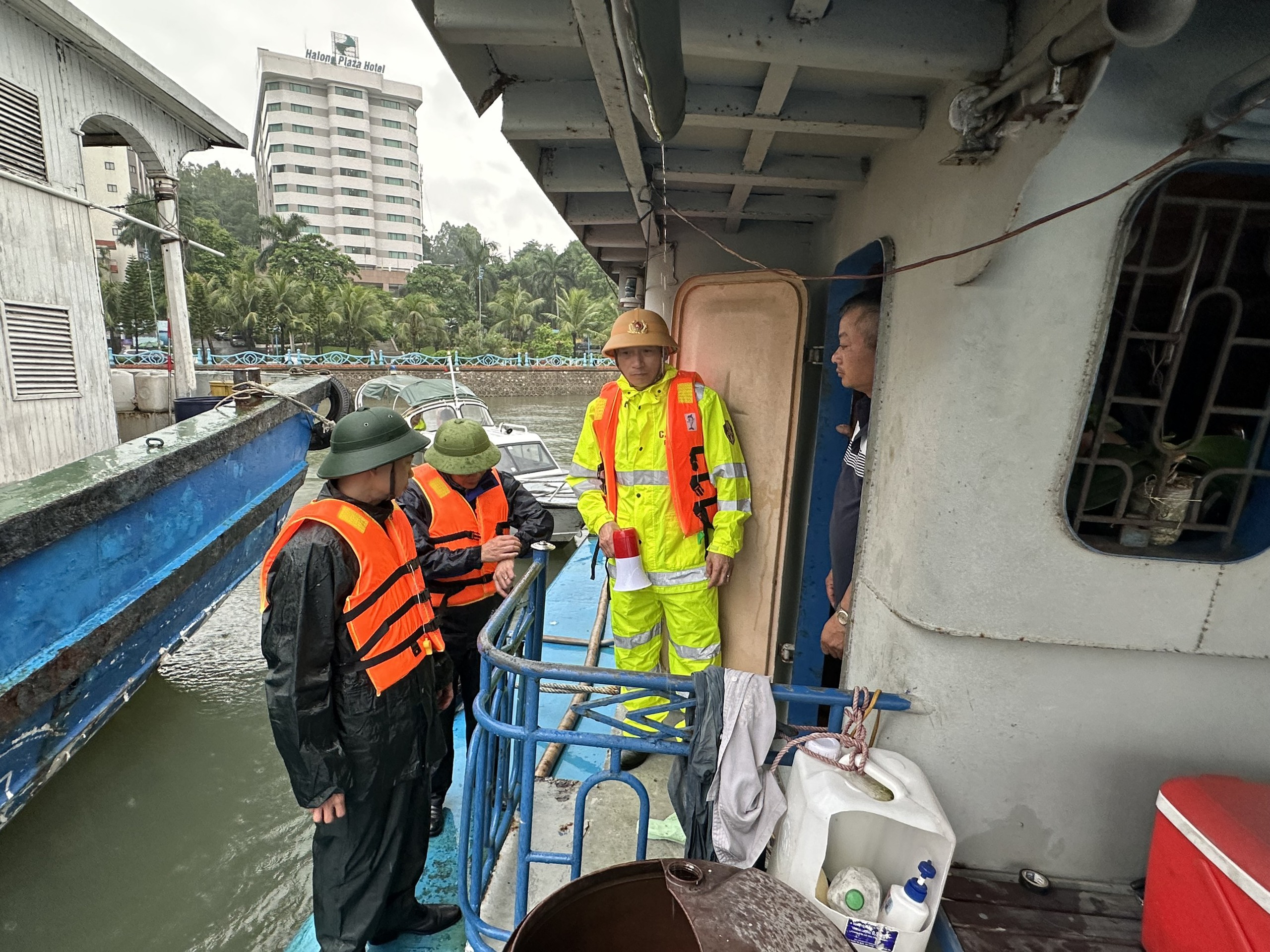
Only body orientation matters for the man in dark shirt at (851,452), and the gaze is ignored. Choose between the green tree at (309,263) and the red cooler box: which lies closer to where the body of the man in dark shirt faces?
the green tree

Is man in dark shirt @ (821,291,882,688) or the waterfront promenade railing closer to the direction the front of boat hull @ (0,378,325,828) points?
the waterfront promenade railing

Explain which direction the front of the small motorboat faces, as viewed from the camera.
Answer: facing the viewer and to the right of the viewer

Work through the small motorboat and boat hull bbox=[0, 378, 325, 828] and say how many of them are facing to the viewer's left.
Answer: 0

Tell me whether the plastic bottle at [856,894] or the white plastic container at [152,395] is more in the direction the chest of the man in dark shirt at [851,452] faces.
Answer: the white plastic container

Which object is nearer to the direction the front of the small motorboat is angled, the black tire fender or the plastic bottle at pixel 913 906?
the plastic bottle

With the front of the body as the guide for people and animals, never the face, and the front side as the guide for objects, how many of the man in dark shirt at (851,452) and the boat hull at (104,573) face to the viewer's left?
1

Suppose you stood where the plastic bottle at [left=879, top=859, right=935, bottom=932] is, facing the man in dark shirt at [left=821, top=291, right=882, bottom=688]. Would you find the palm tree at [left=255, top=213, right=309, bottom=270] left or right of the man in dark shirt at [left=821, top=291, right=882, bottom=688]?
left

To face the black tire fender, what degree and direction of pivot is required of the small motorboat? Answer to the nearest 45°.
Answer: approximately 90° to its right

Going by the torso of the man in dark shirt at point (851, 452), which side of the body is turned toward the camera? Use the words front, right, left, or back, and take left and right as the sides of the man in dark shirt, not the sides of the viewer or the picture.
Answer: left

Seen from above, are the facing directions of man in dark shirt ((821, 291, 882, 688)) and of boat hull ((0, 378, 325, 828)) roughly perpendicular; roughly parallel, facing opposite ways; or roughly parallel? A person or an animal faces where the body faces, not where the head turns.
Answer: roughly perpendicular

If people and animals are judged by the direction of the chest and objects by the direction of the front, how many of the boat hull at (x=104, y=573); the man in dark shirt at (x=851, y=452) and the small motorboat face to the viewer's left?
1

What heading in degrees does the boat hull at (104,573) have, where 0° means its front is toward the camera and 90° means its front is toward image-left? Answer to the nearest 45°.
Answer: approximately 225°

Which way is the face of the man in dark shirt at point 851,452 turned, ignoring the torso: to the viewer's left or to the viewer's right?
to the viewer's left

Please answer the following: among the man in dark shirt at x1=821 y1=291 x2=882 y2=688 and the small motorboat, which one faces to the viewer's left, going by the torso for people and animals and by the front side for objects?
the man in dark shirt

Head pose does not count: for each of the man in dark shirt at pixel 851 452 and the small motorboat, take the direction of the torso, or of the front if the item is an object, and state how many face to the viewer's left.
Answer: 1

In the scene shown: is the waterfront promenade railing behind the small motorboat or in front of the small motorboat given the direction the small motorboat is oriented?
behind
